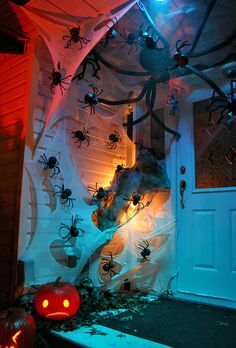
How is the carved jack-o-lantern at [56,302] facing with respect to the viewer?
toward the camera

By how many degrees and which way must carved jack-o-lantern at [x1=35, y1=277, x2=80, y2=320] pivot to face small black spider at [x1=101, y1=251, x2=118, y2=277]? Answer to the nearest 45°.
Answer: approximately 135° to its left

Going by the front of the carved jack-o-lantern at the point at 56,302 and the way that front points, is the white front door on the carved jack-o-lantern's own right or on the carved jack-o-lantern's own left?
on the carved jack-o-lantern's own left
